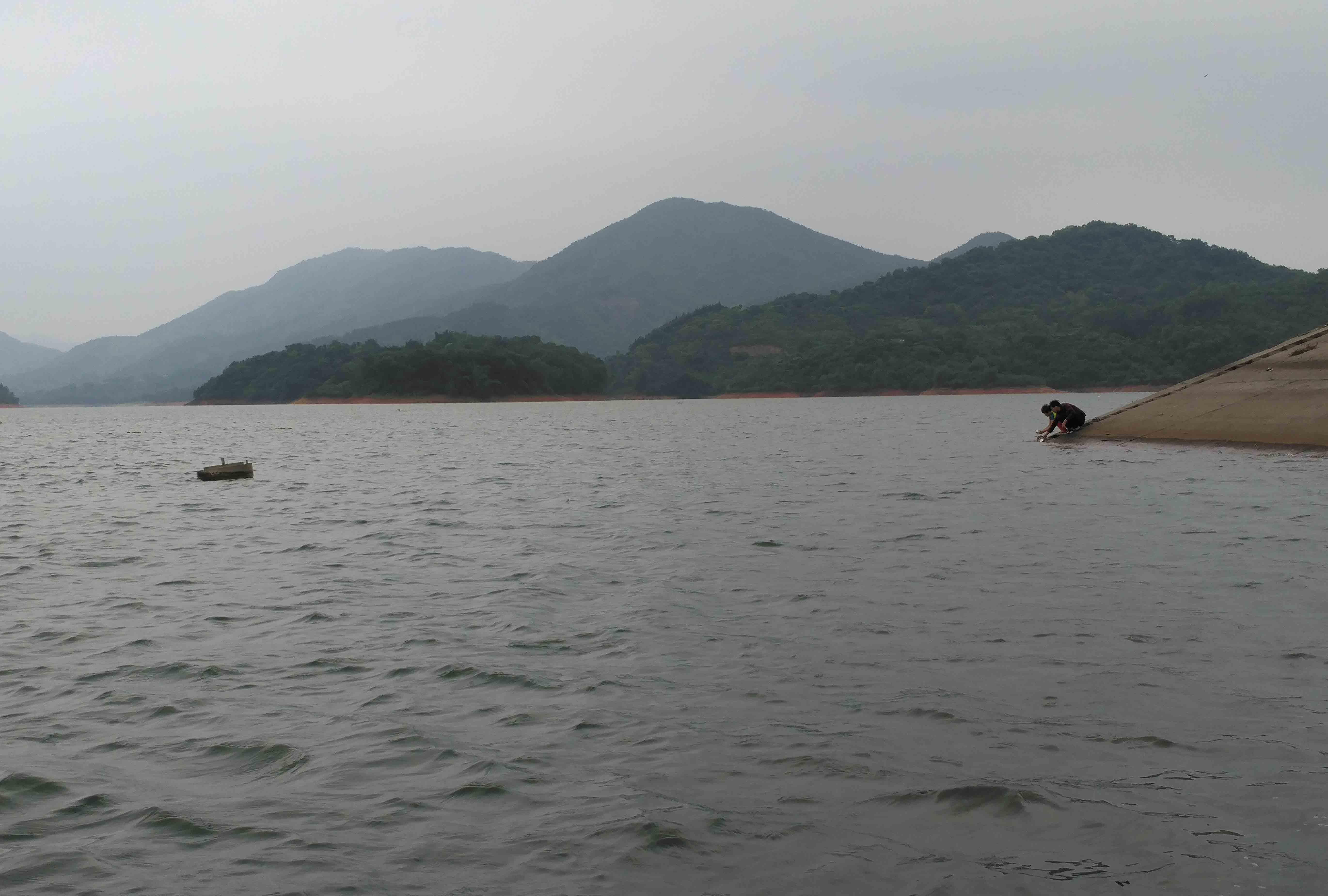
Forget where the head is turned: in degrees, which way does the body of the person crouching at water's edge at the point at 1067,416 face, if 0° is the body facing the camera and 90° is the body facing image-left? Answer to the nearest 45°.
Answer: approximately 90°

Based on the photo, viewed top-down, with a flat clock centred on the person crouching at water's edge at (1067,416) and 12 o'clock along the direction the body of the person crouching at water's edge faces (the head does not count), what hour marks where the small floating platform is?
The small floating platform is roughly at 11 o'clock from the person crouching at water's edge.

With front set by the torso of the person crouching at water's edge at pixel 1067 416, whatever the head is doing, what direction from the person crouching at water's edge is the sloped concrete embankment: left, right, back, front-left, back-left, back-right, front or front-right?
back-left

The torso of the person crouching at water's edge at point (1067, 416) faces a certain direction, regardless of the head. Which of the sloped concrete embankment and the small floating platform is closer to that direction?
the small floating platform
